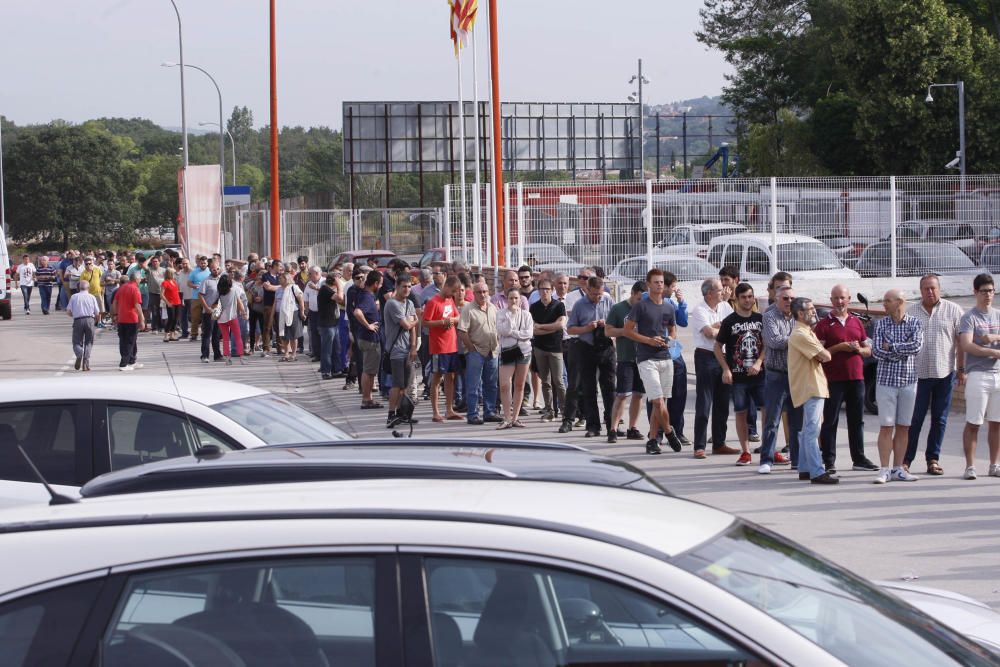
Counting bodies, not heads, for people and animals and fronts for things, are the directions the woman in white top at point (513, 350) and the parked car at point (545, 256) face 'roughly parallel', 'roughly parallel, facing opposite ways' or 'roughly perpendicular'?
roughly perpendicular

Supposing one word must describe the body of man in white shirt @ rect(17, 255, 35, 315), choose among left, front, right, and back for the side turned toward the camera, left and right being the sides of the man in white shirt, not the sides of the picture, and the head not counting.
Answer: front

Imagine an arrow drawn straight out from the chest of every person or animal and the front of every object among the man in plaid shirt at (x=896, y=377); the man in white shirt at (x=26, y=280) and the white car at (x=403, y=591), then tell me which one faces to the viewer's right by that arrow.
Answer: the white car

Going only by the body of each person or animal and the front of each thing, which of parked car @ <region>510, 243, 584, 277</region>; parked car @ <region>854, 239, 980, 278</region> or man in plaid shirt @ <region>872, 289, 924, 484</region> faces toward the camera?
the man in plaid shirt

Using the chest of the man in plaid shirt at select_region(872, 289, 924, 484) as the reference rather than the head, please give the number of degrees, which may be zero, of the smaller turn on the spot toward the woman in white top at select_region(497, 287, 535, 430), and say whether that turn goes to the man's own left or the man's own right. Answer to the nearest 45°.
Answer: approximately 135° to the man's own right

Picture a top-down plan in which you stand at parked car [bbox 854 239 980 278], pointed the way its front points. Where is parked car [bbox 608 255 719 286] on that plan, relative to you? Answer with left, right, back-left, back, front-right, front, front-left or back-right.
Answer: back-right

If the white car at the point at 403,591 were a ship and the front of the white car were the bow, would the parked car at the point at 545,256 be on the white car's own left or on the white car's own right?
on the white car's own left

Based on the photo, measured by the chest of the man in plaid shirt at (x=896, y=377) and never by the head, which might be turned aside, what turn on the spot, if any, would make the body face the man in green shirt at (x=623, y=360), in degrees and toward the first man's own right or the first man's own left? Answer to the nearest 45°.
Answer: approximately 135° to the first man's own right

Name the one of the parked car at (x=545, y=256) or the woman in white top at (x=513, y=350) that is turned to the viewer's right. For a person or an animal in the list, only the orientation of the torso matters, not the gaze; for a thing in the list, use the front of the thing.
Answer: the parked car

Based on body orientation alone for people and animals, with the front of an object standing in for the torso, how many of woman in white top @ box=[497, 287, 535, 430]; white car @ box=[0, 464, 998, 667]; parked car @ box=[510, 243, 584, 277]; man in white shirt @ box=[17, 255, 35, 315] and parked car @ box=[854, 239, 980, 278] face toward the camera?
2

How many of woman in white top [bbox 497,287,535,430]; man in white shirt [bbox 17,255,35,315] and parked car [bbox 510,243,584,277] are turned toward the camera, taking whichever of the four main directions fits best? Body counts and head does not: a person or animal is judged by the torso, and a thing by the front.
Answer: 2

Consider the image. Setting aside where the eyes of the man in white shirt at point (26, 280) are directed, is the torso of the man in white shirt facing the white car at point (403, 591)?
yes

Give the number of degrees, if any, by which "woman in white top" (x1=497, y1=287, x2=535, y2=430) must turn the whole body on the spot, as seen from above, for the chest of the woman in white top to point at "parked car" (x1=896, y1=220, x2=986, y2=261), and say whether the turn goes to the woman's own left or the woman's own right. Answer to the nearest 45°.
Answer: approximately 135° to the woman's own left
